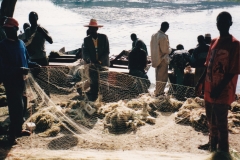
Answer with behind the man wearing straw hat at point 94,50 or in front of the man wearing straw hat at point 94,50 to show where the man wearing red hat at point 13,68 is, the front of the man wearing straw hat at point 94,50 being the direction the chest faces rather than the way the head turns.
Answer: in front

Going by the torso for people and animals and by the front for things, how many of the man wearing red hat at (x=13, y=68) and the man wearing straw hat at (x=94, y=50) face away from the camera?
0

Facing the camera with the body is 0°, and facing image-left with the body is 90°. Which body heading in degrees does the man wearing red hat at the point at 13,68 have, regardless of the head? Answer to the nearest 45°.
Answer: approximately 315°

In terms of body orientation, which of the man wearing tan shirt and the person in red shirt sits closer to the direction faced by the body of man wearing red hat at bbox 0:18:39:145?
the person in red shirt

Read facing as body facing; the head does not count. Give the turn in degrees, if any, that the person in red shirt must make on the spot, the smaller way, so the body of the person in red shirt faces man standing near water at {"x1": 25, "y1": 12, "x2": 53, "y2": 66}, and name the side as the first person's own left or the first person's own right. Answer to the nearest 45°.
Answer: approximately 90° to the first person's own right

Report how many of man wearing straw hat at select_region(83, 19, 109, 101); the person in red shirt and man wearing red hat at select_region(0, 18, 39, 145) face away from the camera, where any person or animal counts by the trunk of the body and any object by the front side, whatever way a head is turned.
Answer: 0

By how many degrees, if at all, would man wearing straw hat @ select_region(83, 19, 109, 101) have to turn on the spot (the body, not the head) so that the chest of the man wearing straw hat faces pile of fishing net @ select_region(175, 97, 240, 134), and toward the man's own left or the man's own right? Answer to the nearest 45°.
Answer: approximately 45° to the man's own left

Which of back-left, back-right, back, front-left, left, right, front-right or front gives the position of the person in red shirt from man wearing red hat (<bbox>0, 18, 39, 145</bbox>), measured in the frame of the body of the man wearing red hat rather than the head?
front

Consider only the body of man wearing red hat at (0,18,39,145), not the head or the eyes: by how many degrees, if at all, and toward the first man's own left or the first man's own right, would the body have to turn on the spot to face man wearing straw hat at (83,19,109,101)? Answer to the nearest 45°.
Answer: approximately 90° to the first man's own left

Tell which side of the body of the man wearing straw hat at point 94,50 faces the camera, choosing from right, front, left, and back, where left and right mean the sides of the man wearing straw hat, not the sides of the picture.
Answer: front

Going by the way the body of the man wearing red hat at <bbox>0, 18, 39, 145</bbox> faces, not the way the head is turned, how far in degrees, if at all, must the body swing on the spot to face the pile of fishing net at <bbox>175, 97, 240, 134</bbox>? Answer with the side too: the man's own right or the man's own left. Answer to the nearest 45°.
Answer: approximately 45° to the man's own left
